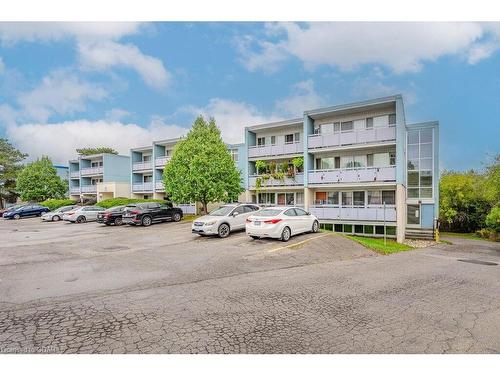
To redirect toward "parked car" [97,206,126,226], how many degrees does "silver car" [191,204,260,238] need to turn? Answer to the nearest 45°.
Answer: approximately 90° to its right

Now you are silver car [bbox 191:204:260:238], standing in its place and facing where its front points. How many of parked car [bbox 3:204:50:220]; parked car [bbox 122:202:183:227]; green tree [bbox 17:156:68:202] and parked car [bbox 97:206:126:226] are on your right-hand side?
4

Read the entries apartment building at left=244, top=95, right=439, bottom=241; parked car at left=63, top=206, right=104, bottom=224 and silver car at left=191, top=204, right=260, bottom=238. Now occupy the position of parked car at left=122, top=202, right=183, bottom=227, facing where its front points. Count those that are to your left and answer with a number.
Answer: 1

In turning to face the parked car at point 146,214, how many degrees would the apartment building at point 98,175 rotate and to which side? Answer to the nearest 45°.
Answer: approximately 45° to its left

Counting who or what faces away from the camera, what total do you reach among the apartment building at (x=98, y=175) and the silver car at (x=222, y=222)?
0

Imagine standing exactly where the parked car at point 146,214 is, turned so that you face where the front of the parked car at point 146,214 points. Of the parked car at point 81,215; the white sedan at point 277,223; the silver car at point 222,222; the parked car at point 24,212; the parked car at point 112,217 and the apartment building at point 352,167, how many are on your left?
3

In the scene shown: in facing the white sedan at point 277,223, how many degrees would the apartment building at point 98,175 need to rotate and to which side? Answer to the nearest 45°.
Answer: approximately 45° to its left

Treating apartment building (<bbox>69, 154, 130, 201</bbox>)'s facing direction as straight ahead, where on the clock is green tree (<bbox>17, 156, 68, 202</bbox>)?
The green tree is roughly at 2 o'clock from the apartment building.

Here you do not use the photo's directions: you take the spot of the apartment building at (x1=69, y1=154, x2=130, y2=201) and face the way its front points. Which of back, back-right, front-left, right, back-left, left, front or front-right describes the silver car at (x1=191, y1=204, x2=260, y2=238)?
front-left
